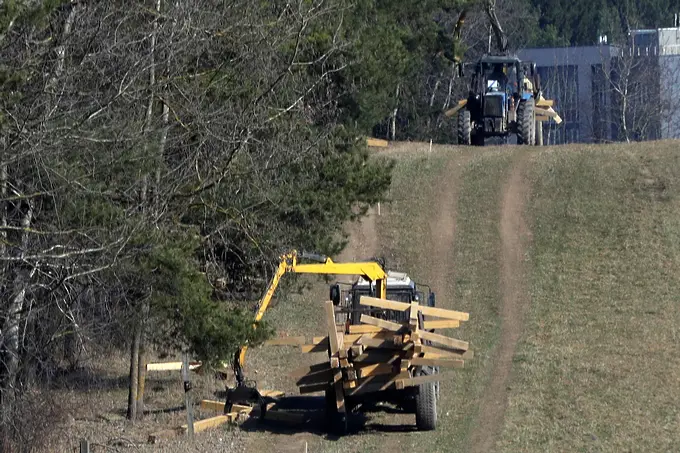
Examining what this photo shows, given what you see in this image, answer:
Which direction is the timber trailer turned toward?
away from the camera

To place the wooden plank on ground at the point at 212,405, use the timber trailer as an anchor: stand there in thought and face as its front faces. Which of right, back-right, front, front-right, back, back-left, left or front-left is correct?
front-left

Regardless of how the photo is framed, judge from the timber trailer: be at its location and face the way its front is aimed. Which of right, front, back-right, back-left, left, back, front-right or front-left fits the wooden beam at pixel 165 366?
front-left
